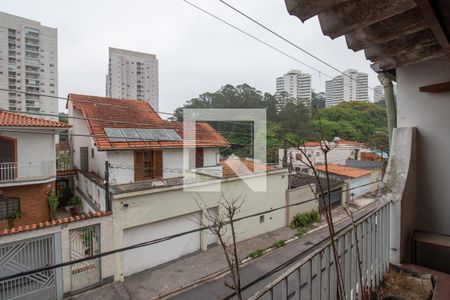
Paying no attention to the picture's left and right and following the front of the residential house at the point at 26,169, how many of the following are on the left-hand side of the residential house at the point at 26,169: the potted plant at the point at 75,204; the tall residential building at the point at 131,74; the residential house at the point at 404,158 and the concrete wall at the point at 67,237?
2

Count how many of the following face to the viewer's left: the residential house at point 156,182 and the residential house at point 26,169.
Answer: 0

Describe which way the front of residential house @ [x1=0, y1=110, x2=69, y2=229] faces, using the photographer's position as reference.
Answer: facing the viewer and to the right of the viewer
